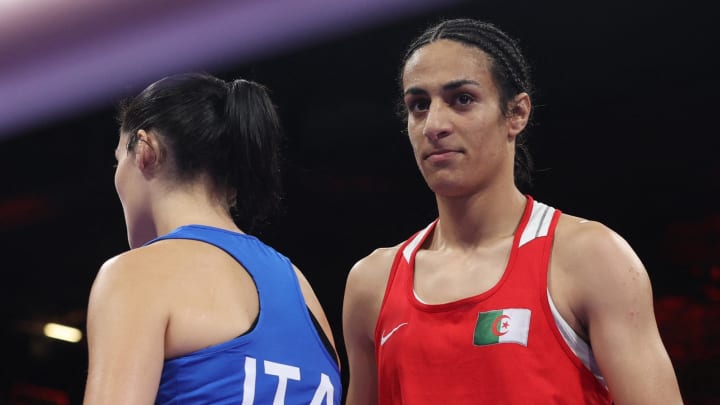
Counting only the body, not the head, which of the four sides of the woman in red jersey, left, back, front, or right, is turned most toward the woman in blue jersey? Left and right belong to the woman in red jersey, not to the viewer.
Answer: right

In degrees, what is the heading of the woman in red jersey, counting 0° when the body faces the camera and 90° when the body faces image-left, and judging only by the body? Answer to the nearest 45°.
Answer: approximately 45°

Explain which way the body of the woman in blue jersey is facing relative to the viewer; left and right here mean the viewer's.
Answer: facing away from the viewer and to the left of the viewer

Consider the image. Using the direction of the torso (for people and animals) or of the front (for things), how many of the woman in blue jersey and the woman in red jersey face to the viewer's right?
0

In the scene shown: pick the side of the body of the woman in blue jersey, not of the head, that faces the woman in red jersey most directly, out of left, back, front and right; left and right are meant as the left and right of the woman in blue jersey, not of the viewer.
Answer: right

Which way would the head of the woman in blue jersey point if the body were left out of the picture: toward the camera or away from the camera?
away from the camera
